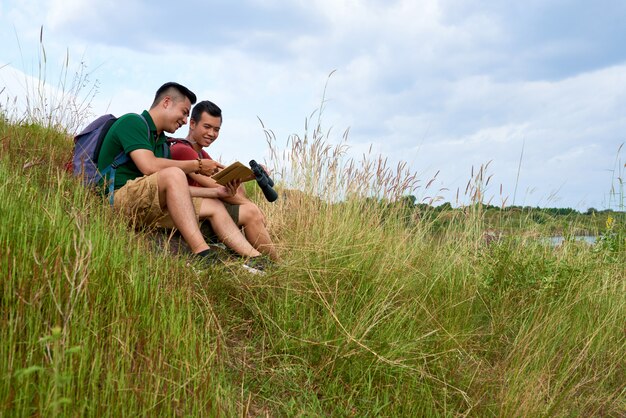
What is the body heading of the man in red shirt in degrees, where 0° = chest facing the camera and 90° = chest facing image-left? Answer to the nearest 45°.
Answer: approximately 315°

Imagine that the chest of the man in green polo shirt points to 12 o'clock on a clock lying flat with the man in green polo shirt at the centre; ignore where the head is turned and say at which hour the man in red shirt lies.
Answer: The man in red shirt is roughly at 10 o'clock from the man in green polo shirt.

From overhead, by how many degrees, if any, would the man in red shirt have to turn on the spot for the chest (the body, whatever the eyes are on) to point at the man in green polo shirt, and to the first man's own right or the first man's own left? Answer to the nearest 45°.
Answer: approximately 90° to the first man's own right

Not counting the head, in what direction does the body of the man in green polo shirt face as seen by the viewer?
to the viewer's right
